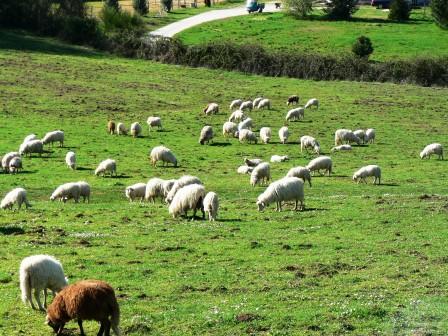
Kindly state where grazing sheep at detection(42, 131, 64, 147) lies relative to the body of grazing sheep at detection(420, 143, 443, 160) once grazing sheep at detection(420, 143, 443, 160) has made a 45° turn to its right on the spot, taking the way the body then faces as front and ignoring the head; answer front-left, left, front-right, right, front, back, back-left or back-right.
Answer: front-left

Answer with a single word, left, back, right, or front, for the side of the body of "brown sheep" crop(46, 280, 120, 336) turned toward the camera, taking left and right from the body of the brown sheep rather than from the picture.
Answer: left

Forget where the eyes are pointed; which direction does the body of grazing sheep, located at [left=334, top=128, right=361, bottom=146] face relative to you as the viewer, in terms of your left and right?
facing to the right of the viewer

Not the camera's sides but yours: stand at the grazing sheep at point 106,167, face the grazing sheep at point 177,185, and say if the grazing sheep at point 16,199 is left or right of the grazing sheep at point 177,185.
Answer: right

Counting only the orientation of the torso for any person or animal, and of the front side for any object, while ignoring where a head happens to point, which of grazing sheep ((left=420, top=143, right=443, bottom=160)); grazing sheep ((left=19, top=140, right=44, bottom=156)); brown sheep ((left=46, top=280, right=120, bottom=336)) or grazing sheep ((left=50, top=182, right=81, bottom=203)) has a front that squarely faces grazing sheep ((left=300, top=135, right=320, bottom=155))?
grazing sheep ((left=420, top=143, right=443, bottom=160))

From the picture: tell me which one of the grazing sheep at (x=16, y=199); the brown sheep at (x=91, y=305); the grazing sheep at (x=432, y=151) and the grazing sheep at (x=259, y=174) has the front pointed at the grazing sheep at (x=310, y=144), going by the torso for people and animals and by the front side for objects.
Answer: the grazing sheep at (x=432, y=151)

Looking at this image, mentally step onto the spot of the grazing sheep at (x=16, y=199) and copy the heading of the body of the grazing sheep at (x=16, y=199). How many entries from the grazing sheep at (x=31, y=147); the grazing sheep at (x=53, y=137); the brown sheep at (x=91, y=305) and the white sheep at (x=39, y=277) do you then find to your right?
2

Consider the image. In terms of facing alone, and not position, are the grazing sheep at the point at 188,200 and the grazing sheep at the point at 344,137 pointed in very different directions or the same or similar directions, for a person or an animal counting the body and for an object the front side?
very different directions

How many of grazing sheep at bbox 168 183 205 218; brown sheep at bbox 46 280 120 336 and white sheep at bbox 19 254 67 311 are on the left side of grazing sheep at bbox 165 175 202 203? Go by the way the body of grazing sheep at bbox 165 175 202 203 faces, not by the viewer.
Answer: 3

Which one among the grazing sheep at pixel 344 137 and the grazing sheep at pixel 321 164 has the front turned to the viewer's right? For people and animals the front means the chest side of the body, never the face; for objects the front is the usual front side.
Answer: the grazing sheep at pixel 344 137

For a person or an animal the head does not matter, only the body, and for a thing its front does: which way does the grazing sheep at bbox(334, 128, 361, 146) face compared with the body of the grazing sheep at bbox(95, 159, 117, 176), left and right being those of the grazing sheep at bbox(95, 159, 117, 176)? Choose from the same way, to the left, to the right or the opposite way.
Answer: the opposite way

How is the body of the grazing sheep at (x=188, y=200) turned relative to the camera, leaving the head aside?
to the viewer's left

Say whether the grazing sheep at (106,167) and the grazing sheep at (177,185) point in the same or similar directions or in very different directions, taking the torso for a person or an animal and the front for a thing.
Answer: same or similar directions

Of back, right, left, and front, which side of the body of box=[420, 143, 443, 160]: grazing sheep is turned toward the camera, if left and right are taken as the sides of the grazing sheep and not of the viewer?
left
